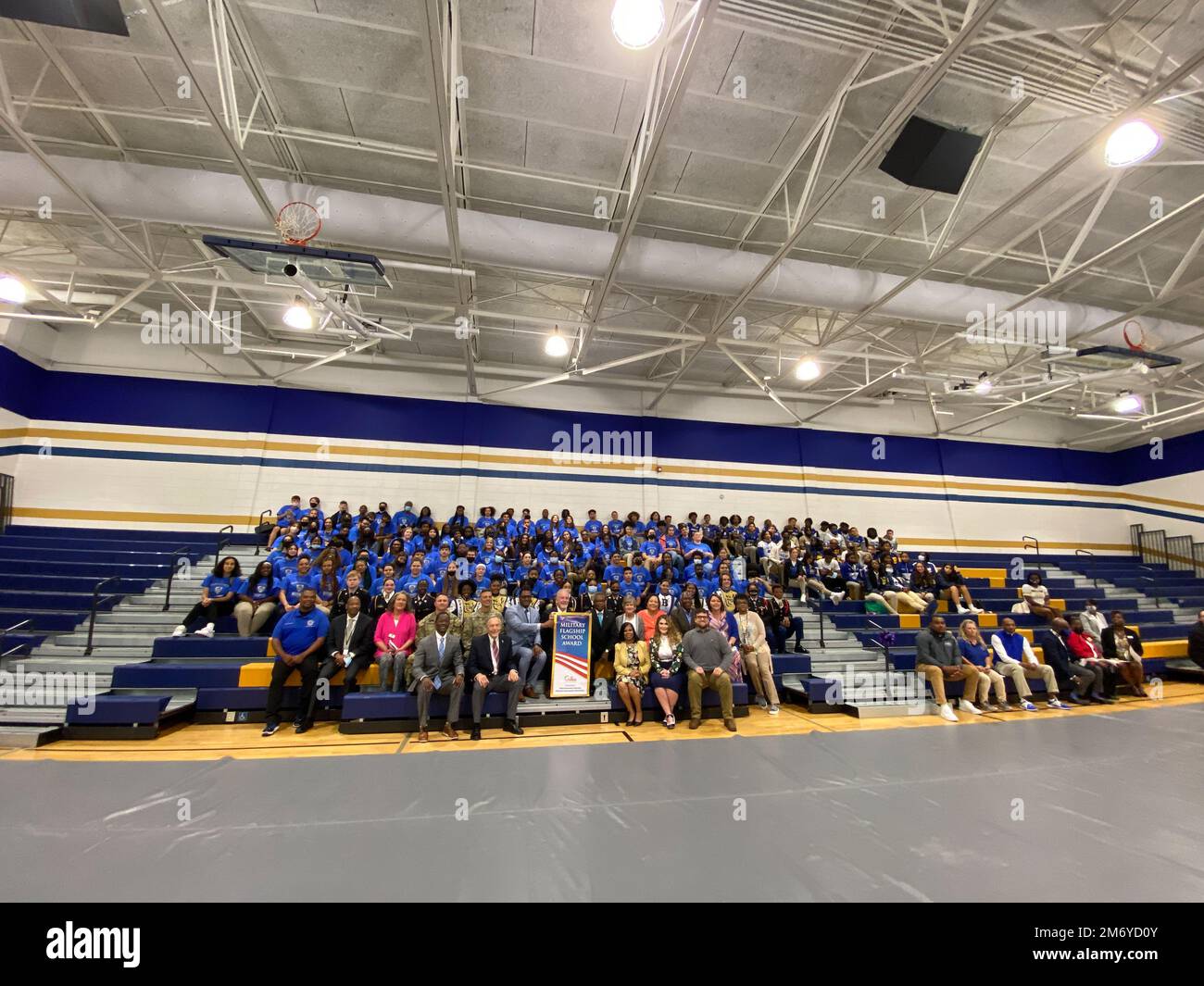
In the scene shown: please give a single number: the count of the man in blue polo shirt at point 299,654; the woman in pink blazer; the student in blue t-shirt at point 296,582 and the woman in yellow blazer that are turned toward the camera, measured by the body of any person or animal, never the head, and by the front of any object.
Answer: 4

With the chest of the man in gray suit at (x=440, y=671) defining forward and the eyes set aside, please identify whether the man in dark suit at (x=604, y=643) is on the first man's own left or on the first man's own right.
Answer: on the first man's own left

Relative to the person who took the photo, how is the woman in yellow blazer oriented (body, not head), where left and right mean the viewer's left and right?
facing the viewer

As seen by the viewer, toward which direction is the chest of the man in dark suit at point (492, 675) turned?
toward the camera

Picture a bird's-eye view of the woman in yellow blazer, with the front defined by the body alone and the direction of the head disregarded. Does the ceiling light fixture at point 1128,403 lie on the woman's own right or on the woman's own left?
on the woman's own left

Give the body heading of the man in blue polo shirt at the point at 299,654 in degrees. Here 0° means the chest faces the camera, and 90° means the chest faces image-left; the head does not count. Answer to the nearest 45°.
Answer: approximately 0°

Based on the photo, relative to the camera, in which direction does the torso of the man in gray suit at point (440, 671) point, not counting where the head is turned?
toward the camera

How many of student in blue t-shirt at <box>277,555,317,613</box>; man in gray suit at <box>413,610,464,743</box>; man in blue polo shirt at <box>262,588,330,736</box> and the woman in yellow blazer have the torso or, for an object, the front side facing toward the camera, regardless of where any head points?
4

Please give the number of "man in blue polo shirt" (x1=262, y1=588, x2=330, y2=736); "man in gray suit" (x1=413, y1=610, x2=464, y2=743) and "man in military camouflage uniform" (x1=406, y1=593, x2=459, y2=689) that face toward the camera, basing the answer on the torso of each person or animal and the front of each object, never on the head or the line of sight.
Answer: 3

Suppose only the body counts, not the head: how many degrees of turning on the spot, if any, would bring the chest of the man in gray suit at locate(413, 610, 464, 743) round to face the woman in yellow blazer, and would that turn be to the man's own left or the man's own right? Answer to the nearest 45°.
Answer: approximately 90° to the man's own left
